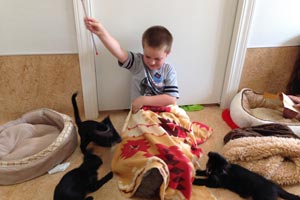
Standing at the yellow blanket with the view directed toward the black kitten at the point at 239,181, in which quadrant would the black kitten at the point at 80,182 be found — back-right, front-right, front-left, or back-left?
back-right

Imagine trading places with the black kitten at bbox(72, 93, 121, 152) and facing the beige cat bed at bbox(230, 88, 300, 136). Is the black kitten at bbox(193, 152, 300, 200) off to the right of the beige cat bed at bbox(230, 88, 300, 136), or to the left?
right

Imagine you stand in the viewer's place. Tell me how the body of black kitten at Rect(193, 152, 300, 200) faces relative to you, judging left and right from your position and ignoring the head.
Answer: facing to the left of the viewer

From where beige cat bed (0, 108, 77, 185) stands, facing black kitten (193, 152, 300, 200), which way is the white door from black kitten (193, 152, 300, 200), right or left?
left
